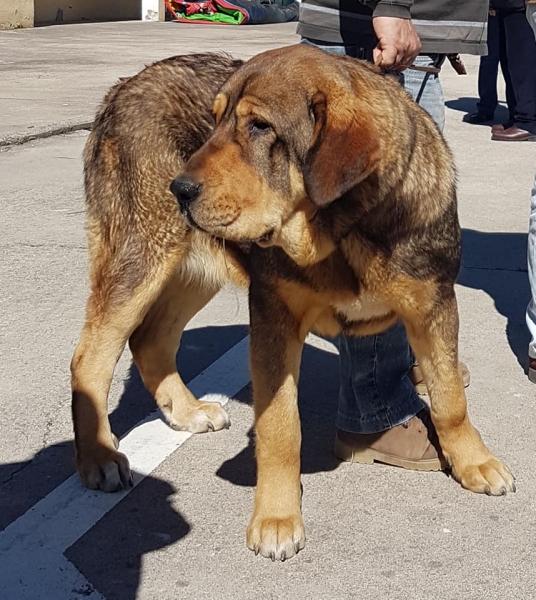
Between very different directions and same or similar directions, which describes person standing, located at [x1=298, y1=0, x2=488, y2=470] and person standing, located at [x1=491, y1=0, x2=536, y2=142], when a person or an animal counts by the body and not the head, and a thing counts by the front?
very different directions

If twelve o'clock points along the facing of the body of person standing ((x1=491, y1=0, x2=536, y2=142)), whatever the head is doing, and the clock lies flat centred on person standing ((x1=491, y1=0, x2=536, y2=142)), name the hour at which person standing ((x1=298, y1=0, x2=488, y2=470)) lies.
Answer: person standing ((x1=298, y1=0, x2=488, y2=470)) is roughly at 9 o'clock from person standing ((x1=491, y1=0, x2=536, y2=142)).

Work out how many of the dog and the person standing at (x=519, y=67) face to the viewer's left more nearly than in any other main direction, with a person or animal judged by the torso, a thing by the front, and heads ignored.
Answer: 1

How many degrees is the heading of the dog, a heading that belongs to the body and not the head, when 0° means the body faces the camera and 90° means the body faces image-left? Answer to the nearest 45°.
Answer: approximately 315°

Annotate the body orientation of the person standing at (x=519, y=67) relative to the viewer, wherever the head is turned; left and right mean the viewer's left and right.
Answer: facing to the left of the viewer

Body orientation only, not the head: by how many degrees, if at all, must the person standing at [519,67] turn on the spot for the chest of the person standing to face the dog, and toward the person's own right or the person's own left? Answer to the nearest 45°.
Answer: approximately 90° to the person's own left

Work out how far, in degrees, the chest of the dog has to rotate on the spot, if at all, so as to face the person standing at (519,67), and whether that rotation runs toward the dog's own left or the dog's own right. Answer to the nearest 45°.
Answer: approximately 135° to the dog's own left

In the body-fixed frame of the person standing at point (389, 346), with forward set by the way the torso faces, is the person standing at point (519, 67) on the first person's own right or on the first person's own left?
on the first person's own left
